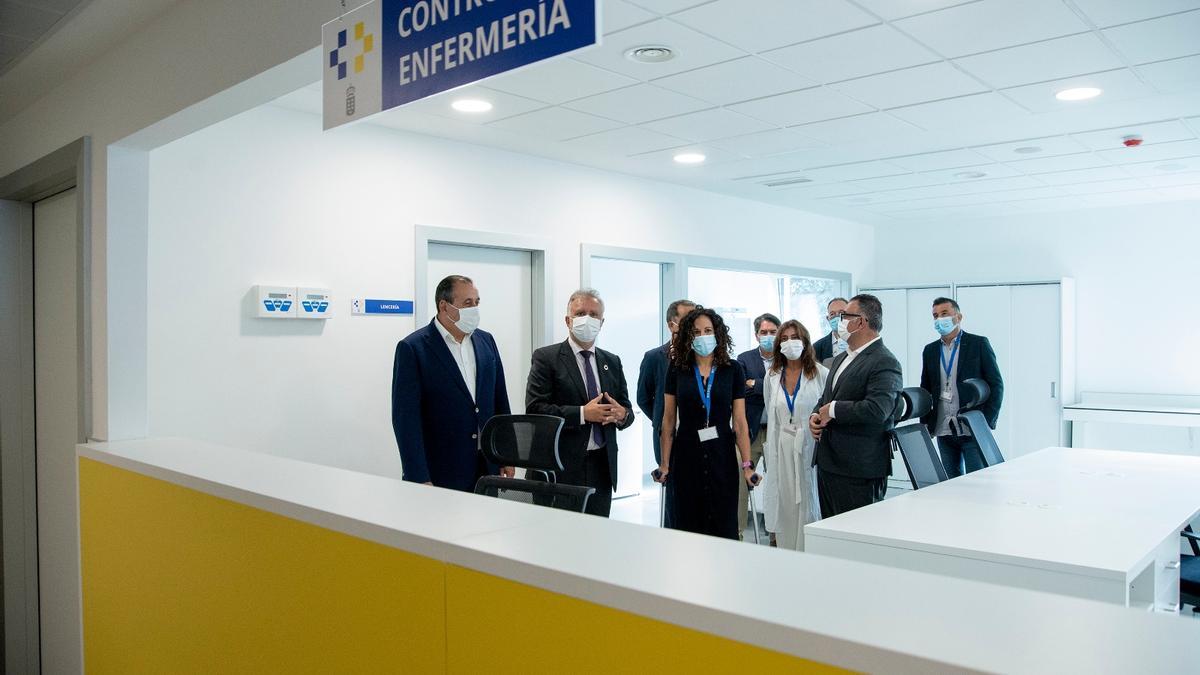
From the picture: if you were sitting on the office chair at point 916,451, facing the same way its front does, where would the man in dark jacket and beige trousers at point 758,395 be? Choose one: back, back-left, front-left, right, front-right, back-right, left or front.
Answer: back

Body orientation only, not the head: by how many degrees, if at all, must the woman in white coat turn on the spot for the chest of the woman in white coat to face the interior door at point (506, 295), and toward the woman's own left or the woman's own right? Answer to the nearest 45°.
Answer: approximately 90° to the woman's own right

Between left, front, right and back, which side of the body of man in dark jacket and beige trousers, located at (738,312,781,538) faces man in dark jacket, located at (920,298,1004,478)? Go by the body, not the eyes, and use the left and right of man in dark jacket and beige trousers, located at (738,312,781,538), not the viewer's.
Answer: left

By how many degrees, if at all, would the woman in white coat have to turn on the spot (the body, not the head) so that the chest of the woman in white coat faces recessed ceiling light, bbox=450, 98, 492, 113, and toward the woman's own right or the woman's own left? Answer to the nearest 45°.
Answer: approximately 45° to the woman's own right

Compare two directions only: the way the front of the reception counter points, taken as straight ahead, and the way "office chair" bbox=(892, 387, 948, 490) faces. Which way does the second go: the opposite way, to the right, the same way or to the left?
to the left

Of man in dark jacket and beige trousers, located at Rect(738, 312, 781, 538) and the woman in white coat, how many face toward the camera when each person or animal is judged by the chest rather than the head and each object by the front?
2

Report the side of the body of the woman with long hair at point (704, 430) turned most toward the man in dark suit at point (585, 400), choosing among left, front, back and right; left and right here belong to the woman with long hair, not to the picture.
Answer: right

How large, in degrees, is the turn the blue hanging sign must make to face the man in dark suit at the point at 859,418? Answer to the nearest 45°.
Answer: approximately 180°

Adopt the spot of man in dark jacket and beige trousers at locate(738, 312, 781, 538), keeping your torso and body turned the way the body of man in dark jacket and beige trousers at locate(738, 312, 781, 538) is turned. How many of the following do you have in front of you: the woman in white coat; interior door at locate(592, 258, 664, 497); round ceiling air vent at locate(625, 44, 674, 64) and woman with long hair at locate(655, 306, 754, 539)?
3

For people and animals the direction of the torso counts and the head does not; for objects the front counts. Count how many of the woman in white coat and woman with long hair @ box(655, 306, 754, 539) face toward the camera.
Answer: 2

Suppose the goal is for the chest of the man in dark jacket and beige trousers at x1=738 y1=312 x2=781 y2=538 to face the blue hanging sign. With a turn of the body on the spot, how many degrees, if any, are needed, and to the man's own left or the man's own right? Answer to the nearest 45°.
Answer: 0° — they already face it
